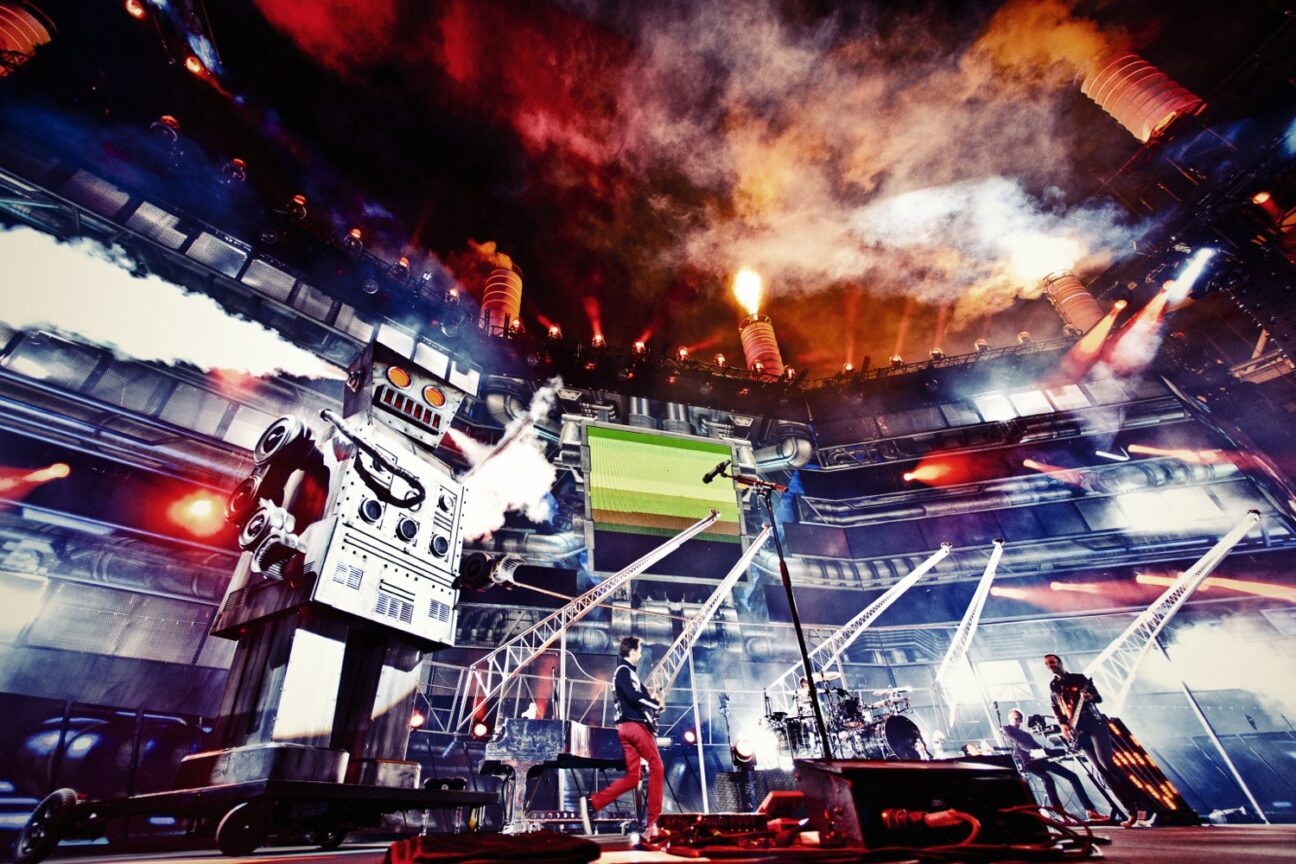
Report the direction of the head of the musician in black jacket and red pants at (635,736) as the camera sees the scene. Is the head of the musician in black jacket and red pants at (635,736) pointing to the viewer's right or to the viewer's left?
to the viewer's right

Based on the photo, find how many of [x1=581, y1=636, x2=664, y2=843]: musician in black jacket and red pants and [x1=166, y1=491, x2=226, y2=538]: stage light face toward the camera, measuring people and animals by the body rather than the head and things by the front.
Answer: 1

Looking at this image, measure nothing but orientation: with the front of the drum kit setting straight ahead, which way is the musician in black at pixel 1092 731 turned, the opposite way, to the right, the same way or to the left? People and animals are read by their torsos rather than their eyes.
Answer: to the right

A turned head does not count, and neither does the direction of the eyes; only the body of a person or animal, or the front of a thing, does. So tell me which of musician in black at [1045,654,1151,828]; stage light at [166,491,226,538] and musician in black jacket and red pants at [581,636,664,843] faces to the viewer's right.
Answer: musician in black jacket and red pants at [581,636,664,843]

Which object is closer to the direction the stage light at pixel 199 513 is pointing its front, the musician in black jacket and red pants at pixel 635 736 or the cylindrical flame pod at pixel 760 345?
the musician in black jacket and red pants

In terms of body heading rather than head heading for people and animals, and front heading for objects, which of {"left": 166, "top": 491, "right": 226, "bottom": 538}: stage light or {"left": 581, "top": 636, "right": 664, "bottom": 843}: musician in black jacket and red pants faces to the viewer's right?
the musician in black jacket and red pants

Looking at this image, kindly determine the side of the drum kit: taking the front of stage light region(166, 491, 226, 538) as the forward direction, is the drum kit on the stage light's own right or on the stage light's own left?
on the stage light's own left

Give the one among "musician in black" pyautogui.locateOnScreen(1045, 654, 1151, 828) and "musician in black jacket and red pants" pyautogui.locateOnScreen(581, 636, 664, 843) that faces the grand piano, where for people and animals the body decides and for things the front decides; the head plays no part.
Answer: "musician in black" pyautogui.locateOnScreen(1045, 654, 1151, 828)

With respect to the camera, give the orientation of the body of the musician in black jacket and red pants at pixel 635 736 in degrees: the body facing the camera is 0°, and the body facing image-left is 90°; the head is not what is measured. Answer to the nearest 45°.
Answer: approximately 270°
